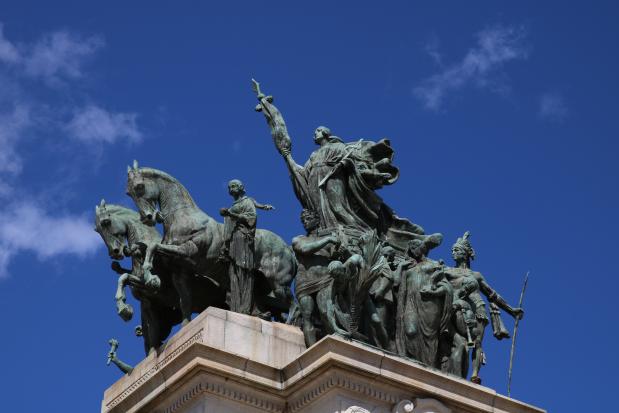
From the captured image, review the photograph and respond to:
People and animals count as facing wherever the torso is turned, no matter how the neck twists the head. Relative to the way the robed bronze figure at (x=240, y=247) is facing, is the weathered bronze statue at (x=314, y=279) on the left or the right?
on its left

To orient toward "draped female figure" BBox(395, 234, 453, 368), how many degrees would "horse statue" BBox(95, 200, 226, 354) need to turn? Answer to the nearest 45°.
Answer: approximately 135° to its left

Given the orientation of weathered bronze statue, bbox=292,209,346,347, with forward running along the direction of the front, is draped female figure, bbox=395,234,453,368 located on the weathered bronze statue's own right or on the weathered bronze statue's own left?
on the weathered bronze statue's own left

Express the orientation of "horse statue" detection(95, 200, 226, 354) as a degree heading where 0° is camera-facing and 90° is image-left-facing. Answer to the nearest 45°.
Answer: approximately 45°

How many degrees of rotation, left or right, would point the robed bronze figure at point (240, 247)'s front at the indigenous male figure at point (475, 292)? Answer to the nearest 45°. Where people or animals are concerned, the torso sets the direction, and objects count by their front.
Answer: approximately 135° to its left

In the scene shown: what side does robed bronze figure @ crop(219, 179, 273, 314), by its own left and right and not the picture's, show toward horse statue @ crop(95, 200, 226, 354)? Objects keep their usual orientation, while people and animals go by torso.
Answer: right

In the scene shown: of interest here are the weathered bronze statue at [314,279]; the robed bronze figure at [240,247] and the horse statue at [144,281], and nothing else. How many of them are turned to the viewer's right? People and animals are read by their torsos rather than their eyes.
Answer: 0

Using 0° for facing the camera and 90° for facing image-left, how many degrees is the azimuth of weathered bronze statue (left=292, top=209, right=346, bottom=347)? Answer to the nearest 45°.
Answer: approximately 0°

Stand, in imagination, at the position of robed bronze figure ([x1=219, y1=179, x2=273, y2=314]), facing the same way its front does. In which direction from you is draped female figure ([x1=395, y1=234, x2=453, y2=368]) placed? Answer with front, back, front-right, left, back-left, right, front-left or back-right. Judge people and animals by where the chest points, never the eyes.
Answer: back-left

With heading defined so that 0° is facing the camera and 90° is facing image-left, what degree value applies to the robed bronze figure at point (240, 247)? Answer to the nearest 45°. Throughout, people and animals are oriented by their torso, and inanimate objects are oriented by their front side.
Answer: approximately 45°

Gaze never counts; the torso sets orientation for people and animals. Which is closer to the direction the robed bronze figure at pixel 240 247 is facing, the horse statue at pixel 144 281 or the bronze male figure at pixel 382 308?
the horse statue

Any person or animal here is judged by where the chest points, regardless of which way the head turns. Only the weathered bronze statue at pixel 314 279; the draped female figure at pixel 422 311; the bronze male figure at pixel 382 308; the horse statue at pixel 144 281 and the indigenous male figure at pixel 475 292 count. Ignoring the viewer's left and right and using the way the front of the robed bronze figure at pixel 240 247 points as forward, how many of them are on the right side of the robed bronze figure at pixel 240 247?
1

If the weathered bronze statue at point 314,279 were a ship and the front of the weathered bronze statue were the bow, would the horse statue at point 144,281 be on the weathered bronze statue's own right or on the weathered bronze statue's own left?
on the weathered bronze statue's own right
